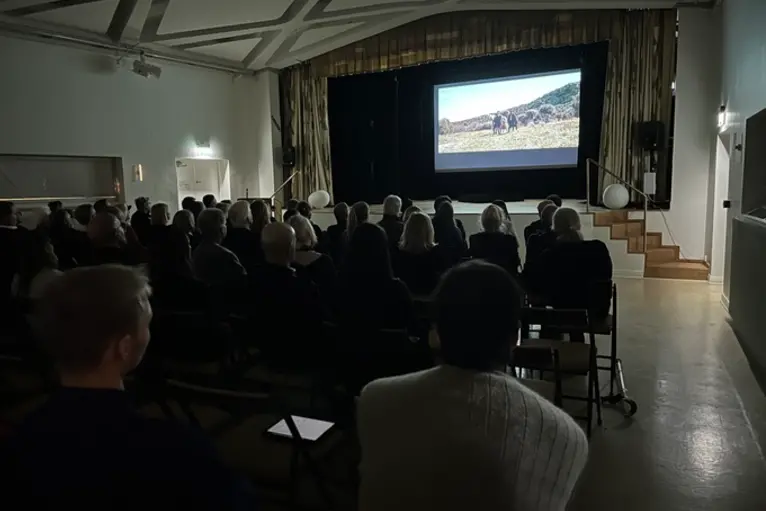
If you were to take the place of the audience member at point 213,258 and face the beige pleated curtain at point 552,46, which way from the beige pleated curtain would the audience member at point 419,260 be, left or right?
right

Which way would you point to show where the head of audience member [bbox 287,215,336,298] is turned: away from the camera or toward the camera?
away from the camera

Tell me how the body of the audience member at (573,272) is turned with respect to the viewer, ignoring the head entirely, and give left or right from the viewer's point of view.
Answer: facing away from the viewer

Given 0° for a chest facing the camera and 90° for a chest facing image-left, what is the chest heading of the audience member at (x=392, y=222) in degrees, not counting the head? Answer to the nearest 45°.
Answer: approximately 180°

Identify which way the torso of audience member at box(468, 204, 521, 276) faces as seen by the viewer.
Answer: away from the camera

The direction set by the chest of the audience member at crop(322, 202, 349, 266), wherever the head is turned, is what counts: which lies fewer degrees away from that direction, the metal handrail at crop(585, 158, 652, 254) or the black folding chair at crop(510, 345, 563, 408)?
the metal handrail

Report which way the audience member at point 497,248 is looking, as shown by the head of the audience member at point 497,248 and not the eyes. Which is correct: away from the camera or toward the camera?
away from the camera

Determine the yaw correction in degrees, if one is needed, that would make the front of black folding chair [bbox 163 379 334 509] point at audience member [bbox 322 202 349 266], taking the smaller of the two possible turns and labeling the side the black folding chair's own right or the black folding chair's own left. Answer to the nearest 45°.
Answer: approximately 45° to the black folding chair's own left

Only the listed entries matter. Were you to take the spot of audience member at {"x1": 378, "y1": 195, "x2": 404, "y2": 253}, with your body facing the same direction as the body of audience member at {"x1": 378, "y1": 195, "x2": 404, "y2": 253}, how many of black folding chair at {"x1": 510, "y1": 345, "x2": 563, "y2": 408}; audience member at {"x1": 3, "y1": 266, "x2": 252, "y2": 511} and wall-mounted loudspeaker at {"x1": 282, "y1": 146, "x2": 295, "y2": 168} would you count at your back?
2

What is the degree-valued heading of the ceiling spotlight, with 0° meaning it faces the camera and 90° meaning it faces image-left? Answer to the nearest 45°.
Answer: approximately 270°
